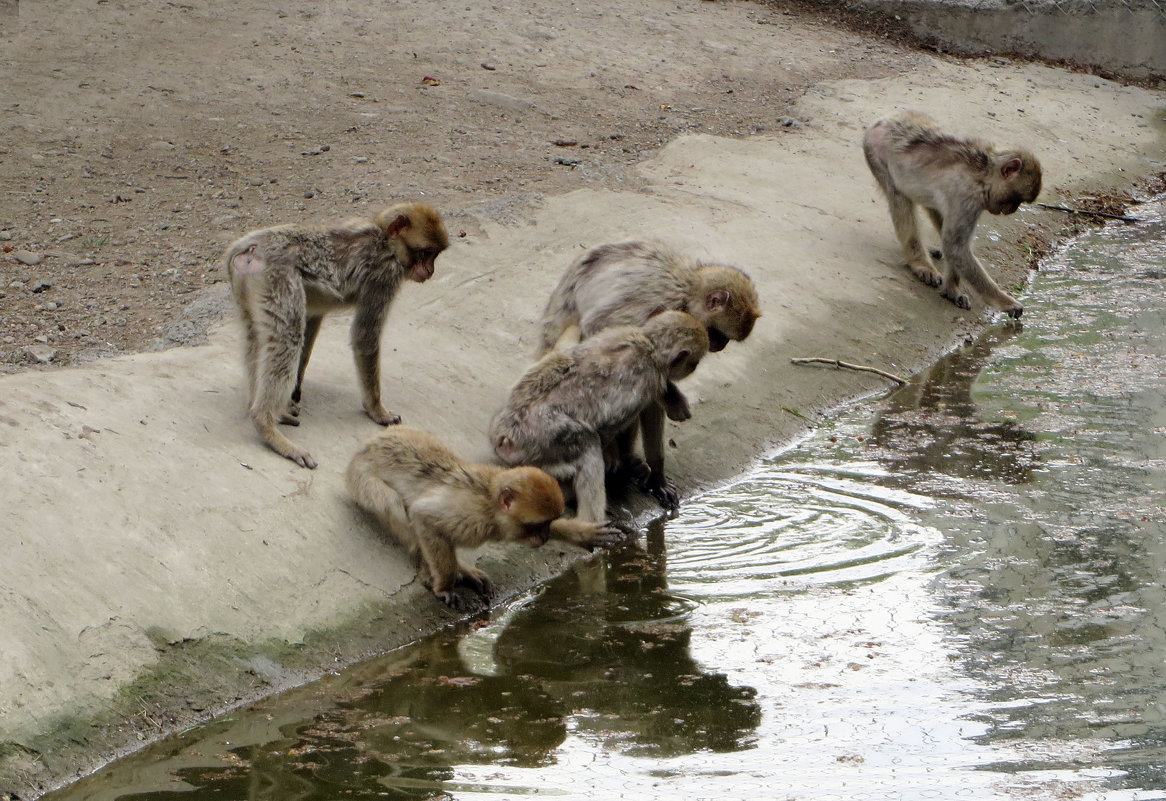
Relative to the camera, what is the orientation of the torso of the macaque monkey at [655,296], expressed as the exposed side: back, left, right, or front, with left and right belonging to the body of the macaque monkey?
right

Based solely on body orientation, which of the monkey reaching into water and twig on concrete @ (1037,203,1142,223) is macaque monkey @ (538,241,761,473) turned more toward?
the twig on concrete

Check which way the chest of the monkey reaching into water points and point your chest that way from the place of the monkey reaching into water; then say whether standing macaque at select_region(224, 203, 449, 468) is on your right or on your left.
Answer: on your left

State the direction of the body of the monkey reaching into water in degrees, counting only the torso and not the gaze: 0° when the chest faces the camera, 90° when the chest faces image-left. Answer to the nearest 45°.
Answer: approximately 270°

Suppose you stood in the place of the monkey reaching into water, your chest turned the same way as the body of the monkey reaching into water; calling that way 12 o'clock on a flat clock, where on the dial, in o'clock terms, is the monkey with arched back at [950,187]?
The monkey with arched back is roughly at 10 o'clock from the monkey reaching into water.

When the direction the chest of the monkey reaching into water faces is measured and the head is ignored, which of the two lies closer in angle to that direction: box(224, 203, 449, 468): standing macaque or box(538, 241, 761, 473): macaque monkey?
the macaque monkey

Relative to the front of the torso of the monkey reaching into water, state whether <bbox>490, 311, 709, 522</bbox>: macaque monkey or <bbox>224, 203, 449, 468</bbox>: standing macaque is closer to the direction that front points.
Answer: the macaque monkey
